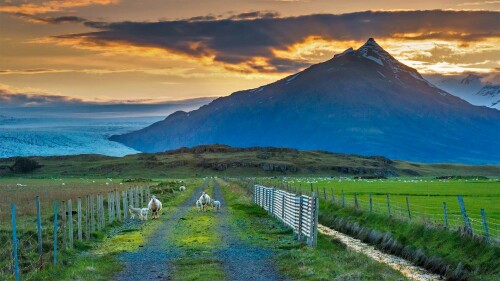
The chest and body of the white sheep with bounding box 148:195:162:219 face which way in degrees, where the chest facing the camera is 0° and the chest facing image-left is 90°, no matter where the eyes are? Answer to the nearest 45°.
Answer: approximately 0°

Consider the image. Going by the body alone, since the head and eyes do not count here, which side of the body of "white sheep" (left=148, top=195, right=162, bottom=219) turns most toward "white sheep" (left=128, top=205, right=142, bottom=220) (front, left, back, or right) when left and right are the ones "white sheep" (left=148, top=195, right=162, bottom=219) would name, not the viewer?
right
